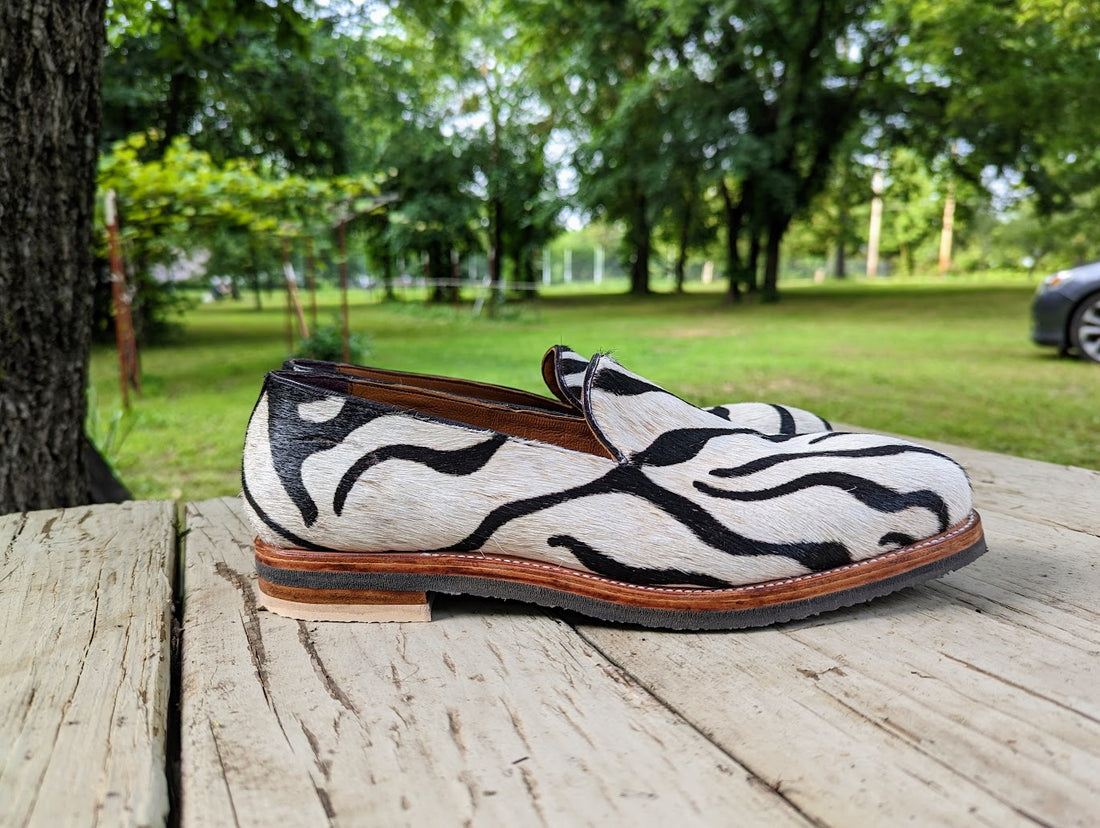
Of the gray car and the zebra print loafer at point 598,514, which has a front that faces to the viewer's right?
the zebra print loafer

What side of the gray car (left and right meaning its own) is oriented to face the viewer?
left

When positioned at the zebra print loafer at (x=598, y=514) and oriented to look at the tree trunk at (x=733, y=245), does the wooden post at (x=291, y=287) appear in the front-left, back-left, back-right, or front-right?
front-left

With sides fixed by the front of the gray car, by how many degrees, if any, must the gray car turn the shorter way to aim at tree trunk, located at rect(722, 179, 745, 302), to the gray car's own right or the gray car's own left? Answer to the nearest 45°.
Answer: approximately 45° to the gray car's own right

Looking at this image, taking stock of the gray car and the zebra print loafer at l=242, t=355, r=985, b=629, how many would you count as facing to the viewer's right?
1

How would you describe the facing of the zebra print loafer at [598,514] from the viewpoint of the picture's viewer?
facing to the right of the viewer

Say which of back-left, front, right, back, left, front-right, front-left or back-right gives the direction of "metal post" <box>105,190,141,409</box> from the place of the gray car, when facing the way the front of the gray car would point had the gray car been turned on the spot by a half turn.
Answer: back-right

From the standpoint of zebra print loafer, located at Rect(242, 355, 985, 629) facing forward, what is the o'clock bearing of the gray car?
The gray car is roughly at 10 o'clock from the zebra print loafer.

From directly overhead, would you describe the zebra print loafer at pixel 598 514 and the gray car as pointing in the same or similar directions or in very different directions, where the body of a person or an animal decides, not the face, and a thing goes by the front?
very different directions

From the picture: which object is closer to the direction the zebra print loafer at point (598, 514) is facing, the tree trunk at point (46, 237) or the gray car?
the gray car

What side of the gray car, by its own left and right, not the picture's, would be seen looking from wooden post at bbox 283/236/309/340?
front

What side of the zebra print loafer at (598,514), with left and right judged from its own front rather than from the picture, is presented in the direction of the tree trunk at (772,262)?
left

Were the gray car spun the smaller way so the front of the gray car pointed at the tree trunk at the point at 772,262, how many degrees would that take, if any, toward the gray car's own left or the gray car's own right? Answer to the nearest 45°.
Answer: approximately 45° to the gray car's own right
